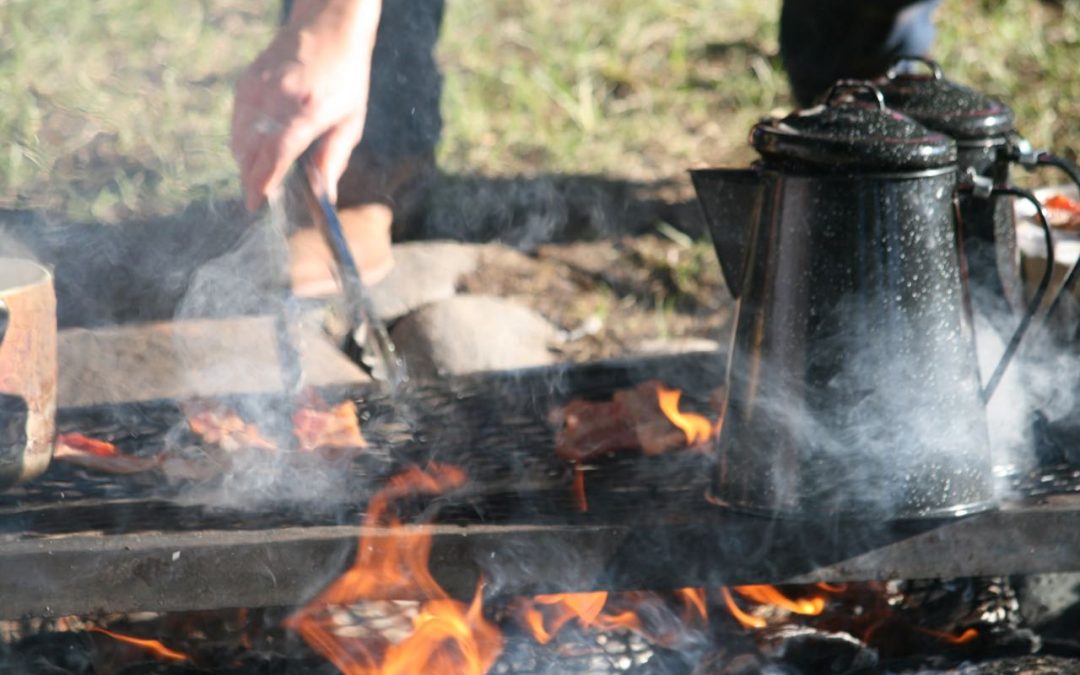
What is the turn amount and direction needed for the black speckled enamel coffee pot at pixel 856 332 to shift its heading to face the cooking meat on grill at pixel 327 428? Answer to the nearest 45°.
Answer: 0° — it already faces it

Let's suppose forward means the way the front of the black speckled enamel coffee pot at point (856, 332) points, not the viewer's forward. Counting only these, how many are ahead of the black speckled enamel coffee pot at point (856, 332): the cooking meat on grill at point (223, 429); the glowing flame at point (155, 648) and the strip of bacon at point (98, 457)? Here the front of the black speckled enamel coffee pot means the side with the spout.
3

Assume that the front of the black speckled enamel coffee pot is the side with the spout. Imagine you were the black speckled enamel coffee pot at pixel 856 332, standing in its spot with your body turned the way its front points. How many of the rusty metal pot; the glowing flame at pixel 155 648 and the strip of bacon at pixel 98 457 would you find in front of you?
3

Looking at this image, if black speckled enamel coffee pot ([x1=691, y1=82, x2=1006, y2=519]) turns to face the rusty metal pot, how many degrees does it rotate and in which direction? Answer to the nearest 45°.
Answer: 0° — it already faces it

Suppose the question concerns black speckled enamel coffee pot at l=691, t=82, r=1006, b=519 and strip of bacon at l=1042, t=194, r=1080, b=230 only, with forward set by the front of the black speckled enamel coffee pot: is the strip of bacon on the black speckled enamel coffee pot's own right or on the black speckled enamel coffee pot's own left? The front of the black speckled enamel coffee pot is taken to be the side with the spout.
on the black speckled enamel coffee pot's own right

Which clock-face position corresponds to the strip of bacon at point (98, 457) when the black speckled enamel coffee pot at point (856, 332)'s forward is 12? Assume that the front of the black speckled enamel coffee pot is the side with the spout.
The strip of bacon is roughly at 12 o'clock from the black speckled enamel coffee pot.

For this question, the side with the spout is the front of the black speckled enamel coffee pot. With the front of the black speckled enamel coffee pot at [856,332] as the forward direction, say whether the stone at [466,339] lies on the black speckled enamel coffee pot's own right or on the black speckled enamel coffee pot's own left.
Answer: on the black speckled enamel coffee pot's own right

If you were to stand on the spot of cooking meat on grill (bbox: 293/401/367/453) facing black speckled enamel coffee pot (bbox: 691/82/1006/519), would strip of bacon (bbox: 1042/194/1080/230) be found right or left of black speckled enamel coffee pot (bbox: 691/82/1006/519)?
left

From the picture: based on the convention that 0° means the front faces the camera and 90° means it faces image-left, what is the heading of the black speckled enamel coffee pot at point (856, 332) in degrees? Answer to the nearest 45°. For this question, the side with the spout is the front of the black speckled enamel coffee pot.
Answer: approximately 90°
